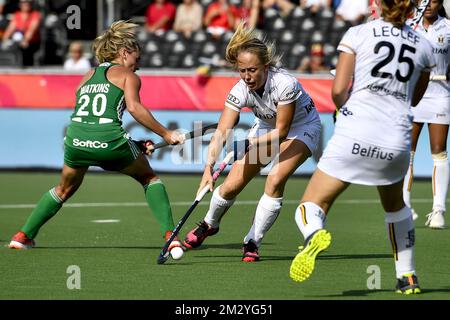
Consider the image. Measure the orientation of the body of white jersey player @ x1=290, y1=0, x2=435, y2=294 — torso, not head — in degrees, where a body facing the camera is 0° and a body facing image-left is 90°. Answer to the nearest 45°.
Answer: approximately 180°

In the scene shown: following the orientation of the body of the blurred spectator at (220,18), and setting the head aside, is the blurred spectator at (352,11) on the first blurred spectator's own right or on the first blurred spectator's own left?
on the first blurred spectator's own left

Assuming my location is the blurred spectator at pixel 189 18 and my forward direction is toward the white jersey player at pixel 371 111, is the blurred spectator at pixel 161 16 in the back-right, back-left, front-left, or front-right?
back-right

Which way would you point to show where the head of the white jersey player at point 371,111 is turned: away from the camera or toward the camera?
away from the camera

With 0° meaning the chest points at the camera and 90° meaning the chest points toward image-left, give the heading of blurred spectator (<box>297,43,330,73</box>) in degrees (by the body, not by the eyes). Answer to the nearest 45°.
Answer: approximately 0°

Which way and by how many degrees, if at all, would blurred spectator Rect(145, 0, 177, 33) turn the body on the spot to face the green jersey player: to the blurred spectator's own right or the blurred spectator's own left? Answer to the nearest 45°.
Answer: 0° — they already face them

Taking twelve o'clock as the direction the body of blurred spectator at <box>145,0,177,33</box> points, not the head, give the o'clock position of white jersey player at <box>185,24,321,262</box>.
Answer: The white jersey player is roughly at 12 o'clock from the blurred spectator.

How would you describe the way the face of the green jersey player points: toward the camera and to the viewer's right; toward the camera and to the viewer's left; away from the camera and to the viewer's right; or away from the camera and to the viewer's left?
away from the camera and to the viewer's right

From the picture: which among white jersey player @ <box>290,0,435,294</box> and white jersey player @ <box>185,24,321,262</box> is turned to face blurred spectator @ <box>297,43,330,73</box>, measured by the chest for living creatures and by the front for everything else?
white jersey player @ <box>290,0,435,294</box>

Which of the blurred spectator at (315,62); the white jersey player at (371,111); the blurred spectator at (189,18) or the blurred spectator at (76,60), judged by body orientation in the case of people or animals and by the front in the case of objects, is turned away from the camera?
the white jersey player

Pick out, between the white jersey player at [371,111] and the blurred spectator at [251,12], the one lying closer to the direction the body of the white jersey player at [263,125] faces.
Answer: the white jersey player
